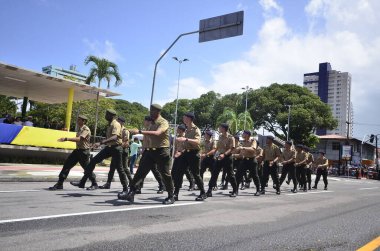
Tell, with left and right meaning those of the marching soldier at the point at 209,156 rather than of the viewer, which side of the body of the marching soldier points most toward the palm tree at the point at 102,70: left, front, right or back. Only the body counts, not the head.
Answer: right

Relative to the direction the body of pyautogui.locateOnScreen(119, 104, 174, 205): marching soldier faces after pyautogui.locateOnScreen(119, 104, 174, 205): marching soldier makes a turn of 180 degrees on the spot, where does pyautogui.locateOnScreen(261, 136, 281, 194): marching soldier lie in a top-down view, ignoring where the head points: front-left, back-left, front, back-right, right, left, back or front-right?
front-left

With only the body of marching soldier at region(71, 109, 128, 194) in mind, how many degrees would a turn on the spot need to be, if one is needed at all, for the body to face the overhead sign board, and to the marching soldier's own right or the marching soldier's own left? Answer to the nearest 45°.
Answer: approximately 135° to the marching soldier's own right

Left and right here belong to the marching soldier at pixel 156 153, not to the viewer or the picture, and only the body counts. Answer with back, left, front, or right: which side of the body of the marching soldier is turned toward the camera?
left

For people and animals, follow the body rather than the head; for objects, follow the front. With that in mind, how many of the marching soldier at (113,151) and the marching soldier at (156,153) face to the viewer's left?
2

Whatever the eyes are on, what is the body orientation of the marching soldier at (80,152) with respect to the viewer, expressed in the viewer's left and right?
facing to the left of the viewer
